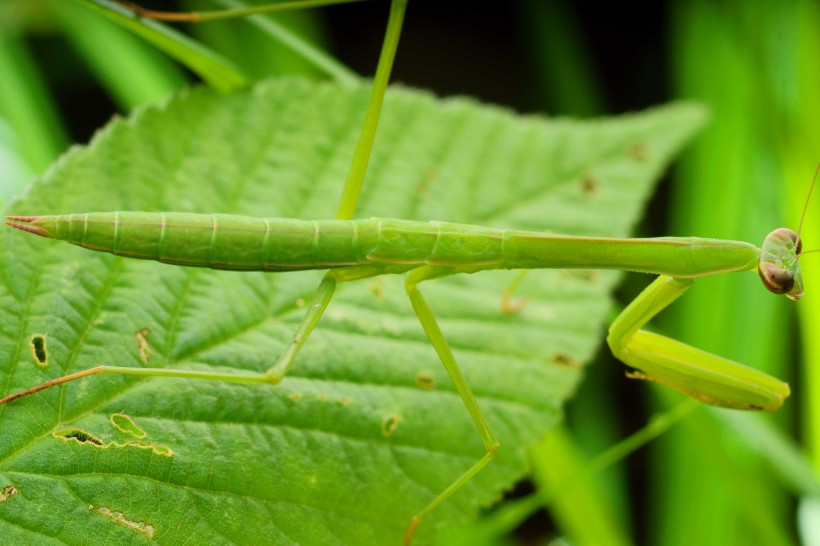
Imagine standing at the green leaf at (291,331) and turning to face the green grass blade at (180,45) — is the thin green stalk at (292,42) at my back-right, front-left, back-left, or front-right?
front-right

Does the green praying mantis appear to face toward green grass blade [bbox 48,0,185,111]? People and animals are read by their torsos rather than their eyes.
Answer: no

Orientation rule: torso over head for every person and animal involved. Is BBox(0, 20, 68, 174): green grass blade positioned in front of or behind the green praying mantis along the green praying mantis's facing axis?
behind

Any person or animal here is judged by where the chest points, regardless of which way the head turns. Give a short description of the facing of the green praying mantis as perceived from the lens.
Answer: facing to the right of the viewer
